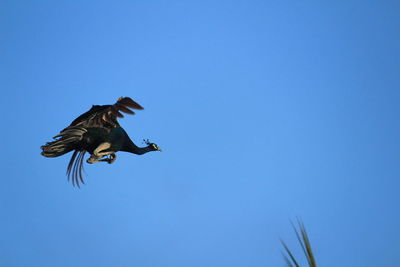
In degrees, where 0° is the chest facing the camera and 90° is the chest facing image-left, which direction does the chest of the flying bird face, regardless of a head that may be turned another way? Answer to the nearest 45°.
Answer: approximately 270°
